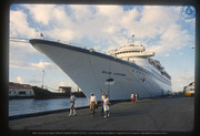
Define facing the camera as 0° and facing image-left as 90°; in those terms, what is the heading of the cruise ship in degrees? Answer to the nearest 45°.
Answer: approximately 45°
